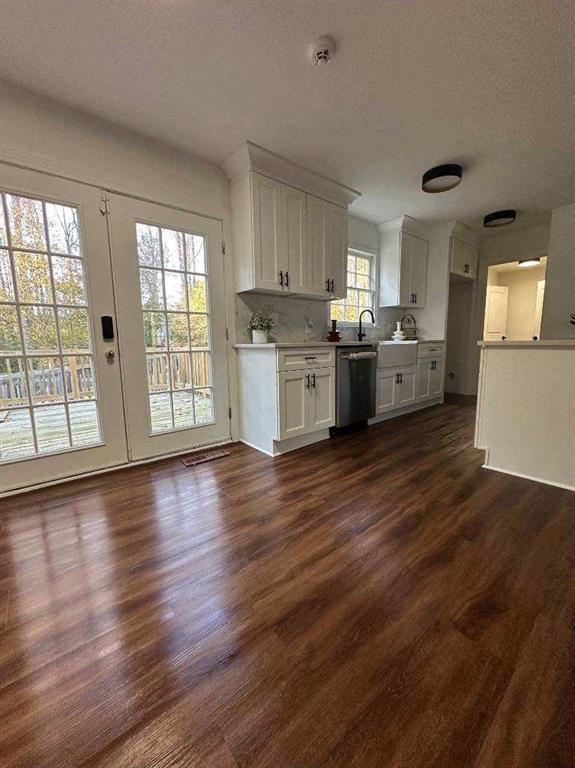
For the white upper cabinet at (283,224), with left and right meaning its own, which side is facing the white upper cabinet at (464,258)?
left

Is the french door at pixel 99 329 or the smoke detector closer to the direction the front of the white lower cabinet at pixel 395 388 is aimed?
the smoke detector

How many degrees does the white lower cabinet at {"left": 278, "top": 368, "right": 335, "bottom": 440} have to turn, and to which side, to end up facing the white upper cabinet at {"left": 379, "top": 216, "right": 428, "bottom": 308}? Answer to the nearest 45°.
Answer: approximately 90° to its left

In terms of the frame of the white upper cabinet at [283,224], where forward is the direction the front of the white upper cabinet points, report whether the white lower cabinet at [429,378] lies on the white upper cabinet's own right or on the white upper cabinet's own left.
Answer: on the white upper cabinet's own left

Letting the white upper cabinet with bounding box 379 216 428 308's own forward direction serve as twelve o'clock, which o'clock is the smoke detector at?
The smoke detector is roughly at 2 o'clock from the white upper cabinet.

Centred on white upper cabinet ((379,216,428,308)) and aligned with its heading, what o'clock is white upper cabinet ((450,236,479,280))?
white upper cabinet ((450,236,479,280)) is roughly at 9 o'clock from white upper cabinet ((379,216,428,308)).

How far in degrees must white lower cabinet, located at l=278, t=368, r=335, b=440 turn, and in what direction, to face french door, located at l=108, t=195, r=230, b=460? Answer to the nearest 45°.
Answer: approximately 135° to its right

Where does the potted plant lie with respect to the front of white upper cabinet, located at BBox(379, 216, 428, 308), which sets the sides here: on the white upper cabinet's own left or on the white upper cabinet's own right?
on the white upper cabinet's own right

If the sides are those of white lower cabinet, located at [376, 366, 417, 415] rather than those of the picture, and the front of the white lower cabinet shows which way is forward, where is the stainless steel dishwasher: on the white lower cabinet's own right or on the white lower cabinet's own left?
on the white lower cabinet's own right

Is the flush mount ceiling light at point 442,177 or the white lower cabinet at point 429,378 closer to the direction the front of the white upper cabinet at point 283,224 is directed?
the flush mount ceiling light

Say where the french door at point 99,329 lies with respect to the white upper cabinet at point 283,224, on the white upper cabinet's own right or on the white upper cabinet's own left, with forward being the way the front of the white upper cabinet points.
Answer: on the white upper cabinet's own right

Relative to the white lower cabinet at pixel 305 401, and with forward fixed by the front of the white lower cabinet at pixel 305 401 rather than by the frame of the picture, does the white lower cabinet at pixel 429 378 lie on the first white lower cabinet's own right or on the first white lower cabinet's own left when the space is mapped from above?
on the first white lower cabinet's own left
